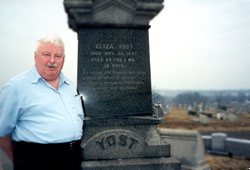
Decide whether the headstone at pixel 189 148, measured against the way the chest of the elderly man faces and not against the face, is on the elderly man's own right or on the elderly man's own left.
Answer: on the elderly man's own left

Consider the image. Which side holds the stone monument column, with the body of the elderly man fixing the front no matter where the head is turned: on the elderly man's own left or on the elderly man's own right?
on the elderly man's own left

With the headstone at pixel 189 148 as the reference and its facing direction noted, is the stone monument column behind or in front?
in front

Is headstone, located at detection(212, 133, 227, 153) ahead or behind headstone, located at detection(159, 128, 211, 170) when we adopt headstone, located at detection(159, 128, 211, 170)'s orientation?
behind

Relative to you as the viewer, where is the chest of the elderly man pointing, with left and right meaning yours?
facing the viewer and to the right of the viewer

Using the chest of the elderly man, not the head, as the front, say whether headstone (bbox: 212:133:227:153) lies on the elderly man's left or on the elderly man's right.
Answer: on the elderly man's left

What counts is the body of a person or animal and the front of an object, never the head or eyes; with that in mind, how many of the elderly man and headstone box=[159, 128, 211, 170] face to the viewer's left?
0
